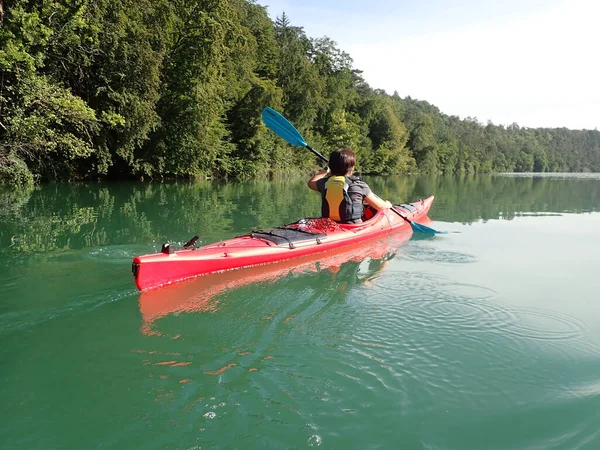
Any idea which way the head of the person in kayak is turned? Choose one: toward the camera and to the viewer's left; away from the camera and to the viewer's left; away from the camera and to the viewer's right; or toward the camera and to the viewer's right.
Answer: away from the camera and to the viewer's right

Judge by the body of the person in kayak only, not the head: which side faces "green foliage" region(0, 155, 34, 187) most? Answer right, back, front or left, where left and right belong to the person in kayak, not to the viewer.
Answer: left

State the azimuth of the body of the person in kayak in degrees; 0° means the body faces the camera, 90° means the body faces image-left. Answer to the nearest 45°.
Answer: approximately 225°

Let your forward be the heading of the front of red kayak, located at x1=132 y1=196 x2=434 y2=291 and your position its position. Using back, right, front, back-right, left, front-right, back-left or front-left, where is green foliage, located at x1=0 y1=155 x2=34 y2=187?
left

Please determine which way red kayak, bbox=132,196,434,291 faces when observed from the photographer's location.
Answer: facing away from the viewer and to the right of the viewer
